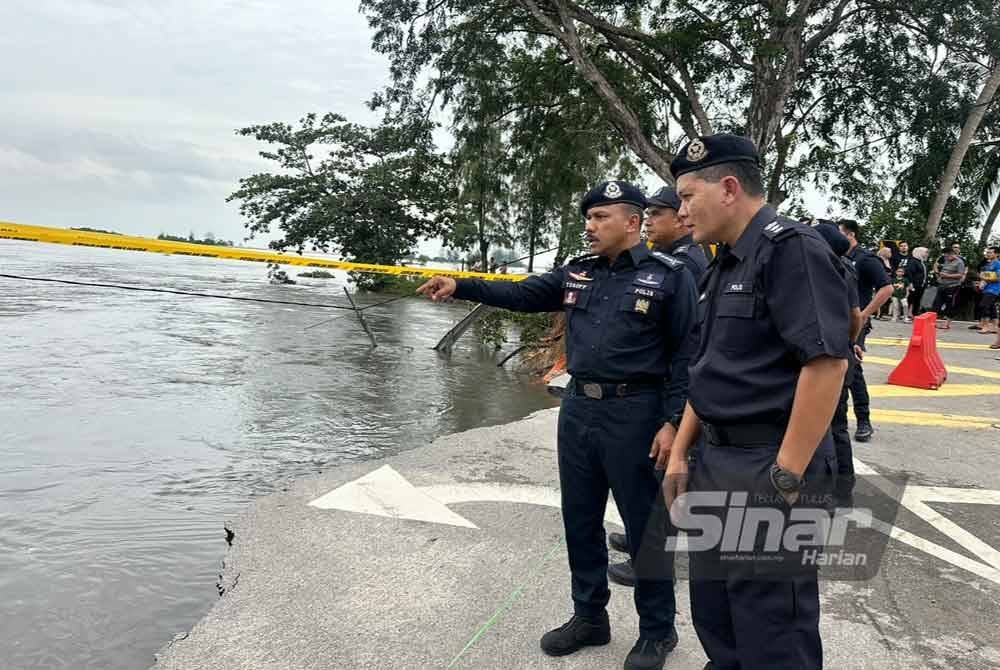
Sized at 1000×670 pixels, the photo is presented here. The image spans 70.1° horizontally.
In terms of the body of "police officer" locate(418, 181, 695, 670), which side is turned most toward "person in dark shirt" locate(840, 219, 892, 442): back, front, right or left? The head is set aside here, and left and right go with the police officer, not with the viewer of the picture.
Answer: back

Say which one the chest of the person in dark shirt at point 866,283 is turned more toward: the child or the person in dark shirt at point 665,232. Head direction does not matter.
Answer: the person in dark shirt

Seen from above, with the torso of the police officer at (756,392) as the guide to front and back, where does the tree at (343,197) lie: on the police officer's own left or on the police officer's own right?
on the police officer's own right

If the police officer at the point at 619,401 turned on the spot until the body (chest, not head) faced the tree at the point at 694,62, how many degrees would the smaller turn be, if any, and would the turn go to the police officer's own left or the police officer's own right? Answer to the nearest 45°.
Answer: approximately 135° to the police officer's own right

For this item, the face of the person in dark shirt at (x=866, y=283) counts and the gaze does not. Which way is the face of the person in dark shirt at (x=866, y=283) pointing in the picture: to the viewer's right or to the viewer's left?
to the viewer's left

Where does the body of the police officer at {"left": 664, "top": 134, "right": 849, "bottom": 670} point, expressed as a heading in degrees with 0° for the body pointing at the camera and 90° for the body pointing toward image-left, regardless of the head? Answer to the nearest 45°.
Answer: approximately 45°

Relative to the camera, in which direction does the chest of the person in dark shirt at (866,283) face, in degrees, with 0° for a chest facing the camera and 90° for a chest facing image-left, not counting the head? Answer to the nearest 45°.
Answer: approximately 45°

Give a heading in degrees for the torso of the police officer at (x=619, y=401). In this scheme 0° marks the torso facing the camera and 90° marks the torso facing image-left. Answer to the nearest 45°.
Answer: approximately 45°

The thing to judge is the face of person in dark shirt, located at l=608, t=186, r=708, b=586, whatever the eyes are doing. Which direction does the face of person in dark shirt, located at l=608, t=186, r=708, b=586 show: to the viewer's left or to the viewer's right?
to the viewer's left

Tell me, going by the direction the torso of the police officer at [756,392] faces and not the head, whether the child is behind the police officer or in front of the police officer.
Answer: behind
